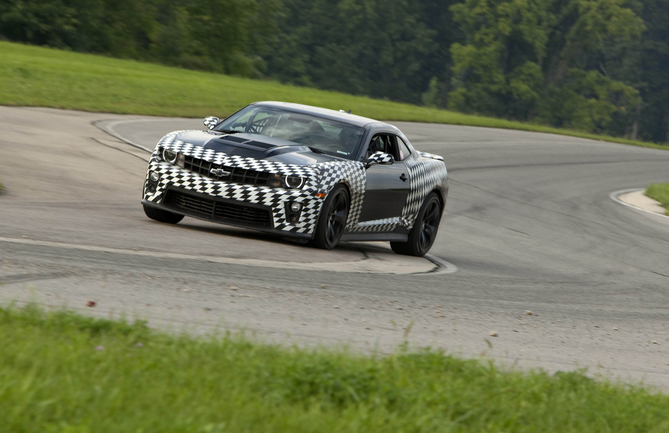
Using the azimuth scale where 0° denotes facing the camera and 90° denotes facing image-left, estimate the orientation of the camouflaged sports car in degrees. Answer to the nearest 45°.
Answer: approximately 45°
